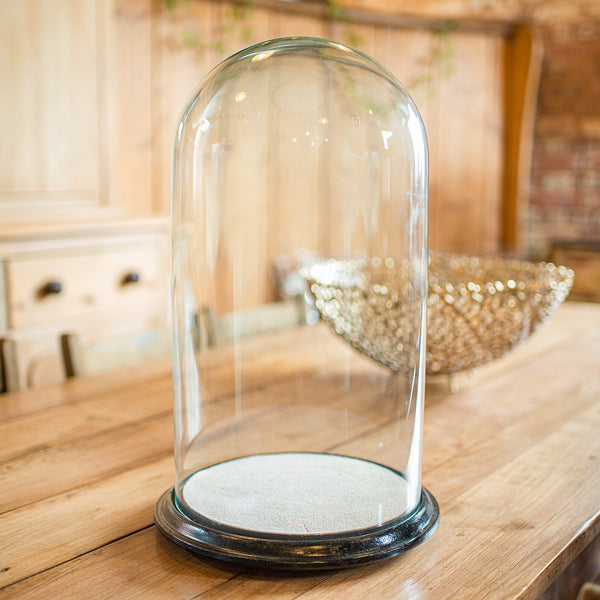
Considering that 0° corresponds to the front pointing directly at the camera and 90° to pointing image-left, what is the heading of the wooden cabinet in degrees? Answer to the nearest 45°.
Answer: approximately 315°
